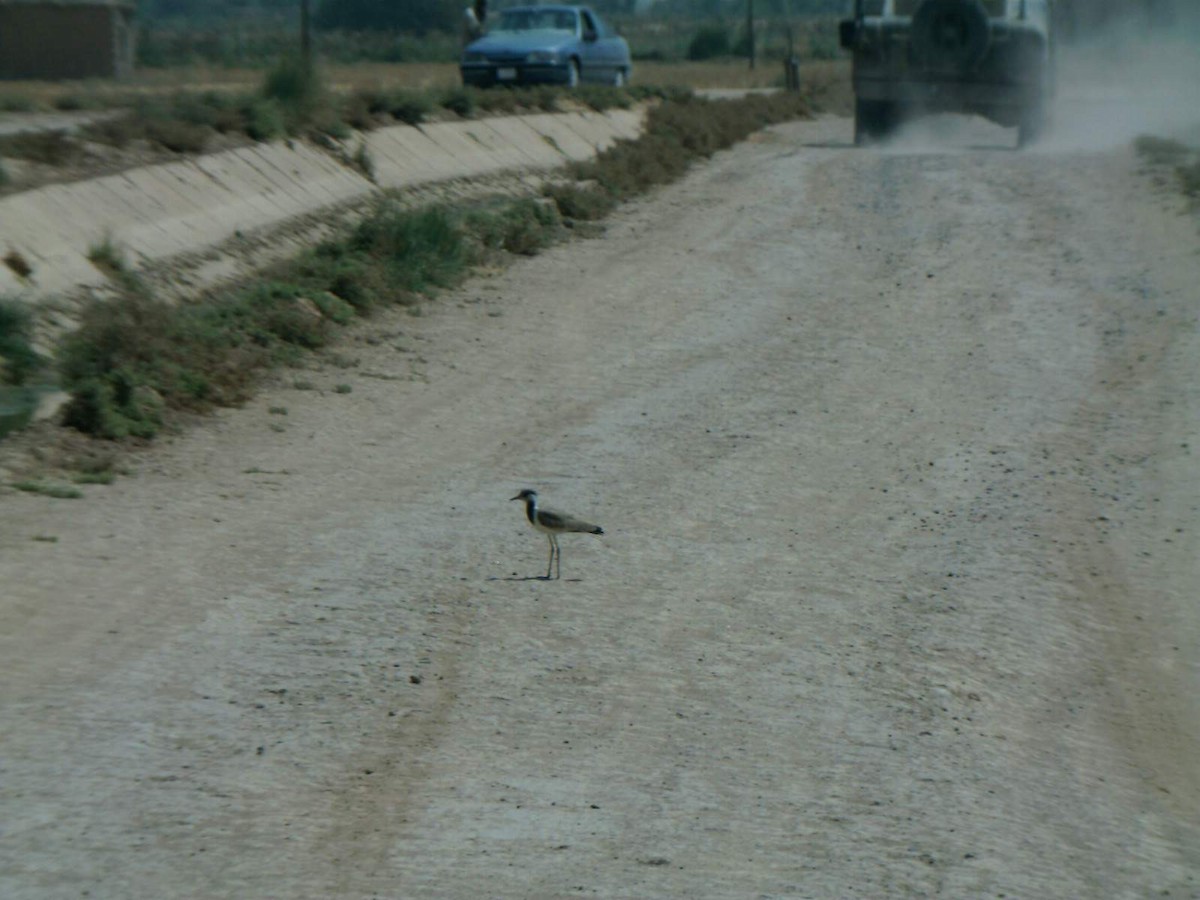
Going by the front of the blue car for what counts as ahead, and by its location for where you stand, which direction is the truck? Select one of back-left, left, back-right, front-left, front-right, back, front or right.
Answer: left

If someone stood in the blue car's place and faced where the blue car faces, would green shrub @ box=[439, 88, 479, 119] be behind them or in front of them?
in front

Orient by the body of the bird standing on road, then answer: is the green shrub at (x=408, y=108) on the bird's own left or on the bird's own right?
on the bird's own right

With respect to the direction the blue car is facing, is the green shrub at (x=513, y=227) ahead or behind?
ahead

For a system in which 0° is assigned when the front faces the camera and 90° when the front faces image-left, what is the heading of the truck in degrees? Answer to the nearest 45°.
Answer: approximately 180°

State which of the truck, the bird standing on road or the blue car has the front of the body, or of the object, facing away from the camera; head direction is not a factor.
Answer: the truck

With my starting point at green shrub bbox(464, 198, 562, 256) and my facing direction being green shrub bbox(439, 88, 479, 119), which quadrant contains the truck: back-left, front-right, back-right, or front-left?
front-right

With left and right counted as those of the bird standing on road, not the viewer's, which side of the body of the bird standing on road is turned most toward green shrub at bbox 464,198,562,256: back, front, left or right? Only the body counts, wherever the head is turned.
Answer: right

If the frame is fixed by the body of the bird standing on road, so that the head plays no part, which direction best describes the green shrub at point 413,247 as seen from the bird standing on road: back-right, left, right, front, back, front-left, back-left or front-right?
right

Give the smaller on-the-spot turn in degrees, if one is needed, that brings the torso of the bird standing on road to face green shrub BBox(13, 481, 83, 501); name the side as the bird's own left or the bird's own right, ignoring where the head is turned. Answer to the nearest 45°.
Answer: approximately 45° to the bird's own right

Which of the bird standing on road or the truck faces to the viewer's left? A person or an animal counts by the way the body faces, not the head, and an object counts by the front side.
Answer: the bird standing on road

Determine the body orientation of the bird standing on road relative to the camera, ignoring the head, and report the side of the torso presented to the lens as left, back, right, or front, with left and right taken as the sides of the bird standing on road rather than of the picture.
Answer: left

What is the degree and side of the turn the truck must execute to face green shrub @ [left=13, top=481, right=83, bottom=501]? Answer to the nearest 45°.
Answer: approximately 180°

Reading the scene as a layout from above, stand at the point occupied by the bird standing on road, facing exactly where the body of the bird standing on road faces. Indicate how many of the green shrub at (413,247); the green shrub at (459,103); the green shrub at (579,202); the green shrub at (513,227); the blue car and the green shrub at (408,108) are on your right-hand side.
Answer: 6

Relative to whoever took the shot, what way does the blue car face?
facing the viewer and to the left of the viewer

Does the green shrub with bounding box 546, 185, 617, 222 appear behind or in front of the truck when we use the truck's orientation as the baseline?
behind
